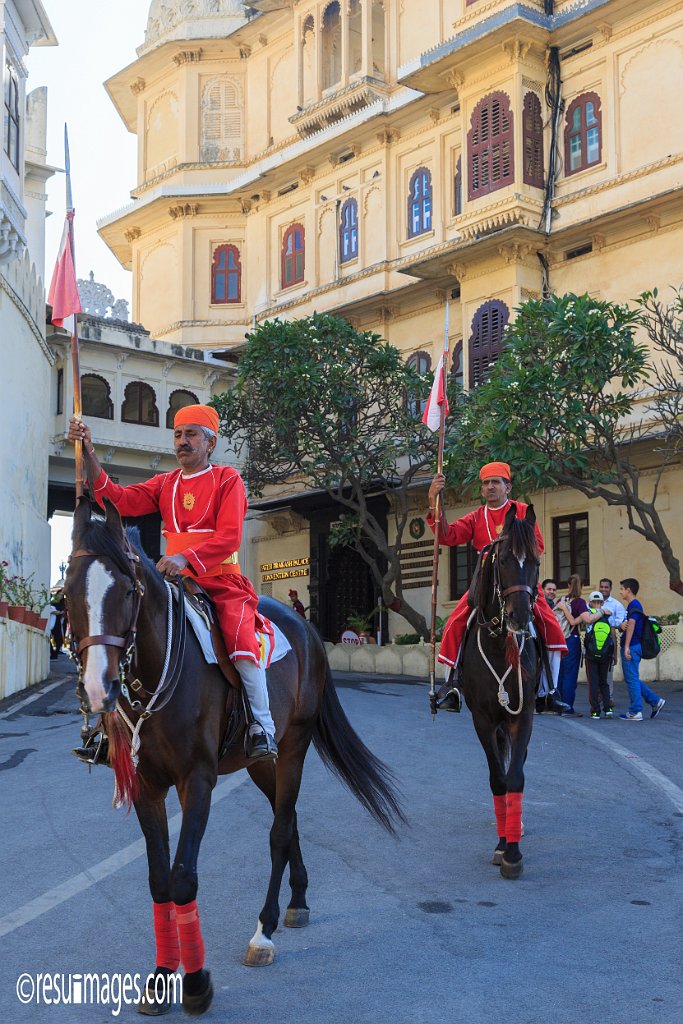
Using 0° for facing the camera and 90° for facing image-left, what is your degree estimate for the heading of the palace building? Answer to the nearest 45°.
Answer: approximately 45°

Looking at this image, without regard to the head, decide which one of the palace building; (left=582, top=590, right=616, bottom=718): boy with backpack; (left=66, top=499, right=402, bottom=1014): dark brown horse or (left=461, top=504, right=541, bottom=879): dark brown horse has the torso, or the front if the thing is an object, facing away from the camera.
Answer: the boy with backpack

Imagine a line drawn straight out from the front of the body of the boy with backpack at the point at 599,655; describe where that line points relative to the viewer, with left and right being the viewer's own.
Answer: facing away from the viewer

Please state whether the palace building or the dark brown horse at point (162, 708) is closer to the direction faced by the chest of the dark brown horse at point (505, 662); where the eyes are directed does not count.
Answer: the dark brown horse

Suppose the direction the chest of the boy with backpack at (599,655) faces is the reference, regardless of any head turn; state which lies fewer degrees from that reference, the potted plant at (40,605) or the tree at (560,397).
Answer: the tree

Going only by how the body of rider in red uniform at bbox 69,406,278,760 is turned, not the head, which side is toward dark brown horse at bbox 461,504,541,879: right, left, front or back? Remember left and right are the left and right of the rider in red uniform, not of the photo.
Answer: back

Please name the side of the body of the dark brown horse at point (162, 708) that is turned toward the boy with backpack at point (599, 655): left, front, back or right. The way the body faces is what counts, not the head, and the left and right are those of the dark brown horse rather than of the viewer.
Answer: back
